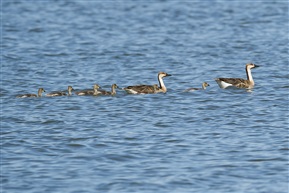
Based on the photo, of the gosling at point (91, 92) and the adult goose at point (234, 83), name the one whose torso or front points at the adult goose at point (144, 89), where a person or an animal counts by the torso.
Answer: the gosling

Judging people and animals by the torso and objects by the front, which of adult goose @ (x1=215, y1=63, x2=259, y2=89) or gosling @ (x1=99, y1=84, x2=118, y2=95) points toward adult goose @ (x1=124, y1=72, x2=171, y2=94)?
the gosling

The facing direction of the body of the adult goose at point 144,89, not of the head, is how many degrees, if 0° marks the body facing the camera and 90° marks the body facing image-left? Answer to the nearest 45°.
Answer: approximately 270°

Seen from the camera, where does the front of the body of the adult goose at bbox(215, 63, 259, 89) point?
to the viewer's right

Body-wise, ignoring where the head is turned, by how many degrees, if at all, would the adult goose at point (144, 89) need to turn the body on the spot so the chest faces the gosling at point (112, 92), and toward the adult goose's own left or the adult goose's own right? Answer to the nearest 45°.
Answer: approximately 180°

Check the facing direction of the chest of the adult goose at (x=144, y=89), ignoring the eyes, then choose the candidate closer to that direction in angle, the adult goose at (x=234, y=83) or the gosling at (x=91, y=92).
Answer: the adult goose
